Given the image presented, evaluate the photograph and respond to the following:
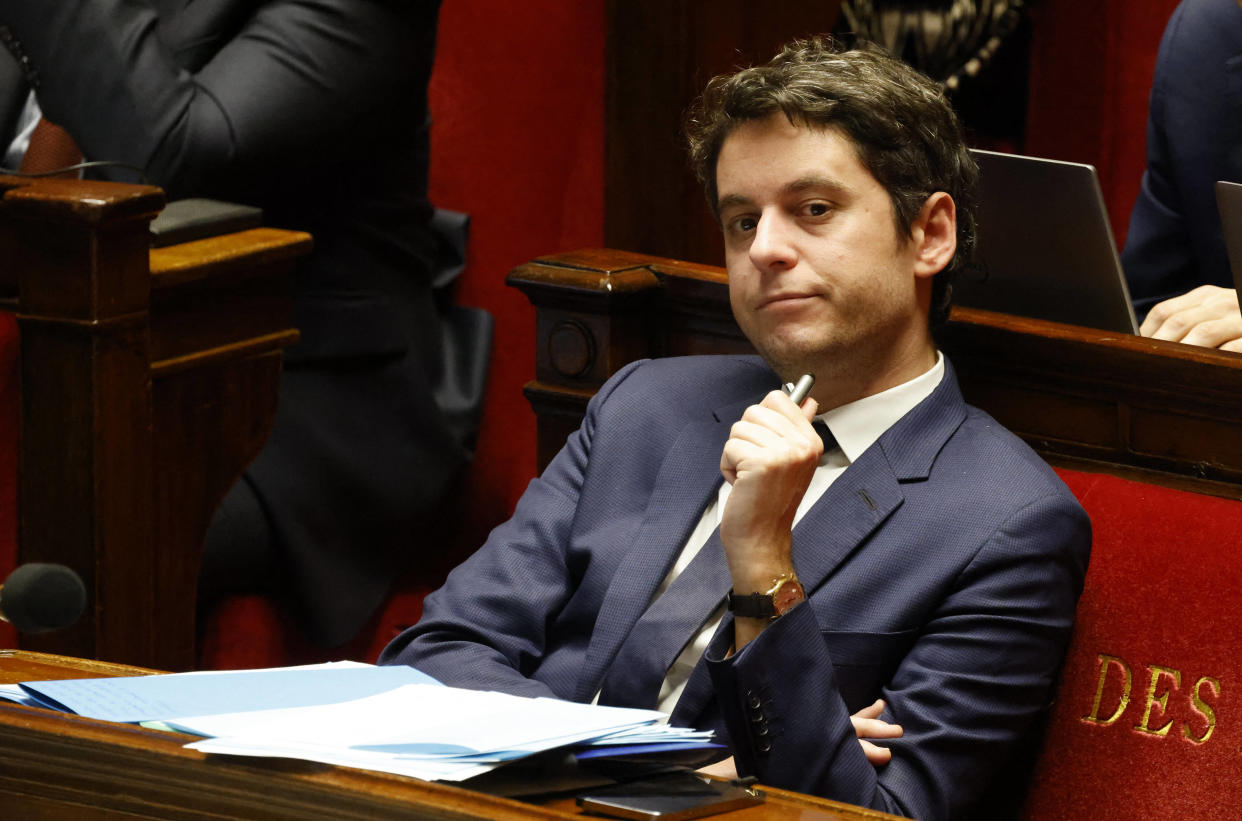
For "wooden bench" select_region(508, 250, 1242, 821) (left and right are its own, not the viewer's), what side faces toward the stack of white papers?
front

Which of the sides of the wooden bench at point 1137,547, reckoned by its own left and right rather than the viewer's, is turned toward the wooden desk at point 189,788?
front

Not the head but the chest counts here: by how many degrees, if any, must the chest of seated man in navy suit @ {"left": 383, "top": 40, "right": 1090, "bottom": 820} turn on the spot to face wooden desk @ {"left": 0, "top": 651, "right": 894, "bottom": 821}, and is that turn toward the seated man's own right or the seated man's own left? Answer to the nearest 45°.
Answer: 0° — they already face it

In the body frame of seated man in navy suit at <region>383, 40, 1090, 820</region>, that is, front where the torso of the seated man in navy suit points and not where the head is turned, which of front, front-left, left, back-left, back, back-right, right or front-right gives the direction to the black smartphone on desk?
front-left

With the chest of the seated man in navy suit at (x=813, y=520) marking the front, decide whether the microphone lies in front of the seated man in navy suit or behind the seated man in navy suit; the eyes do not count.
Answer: in front

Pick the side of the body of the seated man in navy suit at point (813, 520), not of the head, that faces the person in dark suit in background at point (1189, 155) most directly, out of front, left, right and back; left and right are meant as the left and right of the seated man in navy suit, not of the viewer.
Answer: back

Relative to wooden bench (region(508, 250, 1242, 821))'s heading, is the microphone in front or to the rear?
in front

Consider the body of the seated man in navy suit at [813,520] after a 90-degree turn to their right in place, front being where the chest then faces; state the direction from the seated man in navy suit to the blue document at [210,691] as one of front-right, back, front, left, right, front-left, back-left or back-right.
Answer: left

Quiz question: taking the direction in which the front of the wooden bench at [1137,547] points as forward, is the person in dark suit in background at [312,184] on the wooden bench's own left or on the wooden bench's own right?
on the wooden bench's own right

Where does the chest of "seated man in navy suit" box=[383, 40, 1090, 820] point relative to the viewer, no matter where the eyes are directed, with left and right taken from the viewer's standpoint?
facing the viewer and to the left of the viewer
